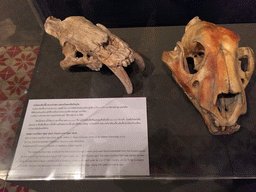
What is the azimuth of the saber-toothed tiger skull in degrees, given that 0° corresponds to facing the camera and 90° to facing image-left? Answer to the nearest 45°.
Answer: approximately 315°

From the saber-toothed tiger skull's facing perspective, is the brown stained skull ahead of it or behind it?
ahead
